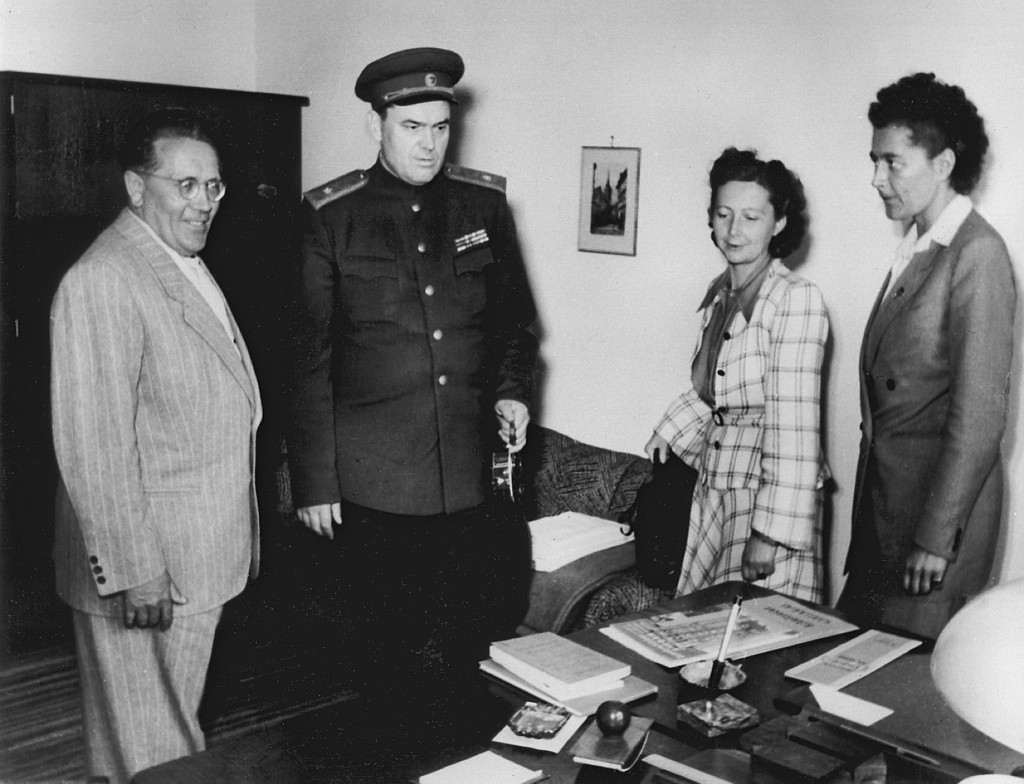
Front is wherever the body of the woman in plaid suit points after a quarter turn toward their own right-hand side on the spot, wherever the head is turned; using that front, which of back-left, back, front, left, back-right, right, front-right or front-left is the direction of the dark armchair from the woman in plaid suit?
front

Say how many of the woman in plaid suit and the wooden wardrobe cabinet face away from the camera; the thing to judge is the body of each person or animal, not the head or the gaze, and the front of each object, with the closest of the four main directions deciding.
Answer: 0

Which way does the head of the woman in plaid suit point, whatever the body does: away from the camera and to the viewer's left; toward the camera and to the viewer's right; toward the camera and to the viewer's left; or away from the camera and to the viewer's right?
toward the camera and to the viewer's left

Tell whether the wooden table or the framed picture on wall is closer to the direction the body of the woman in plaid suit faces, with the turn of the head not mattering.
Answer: the wooden table

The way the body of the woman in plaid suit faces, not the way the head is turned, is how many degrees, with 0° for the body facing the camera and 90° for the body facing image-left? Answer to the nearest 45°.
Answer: approximately 45°

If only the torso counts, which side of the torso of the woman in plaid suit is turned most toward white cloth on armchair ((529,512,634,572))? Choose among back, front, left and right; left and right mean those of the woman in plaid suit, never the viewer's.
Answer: right

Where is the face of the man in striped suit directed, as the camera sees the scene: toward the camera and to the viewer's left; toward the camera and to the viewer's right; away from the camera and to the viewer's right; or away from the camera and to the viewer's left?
toward the camera and to the viewer's right
